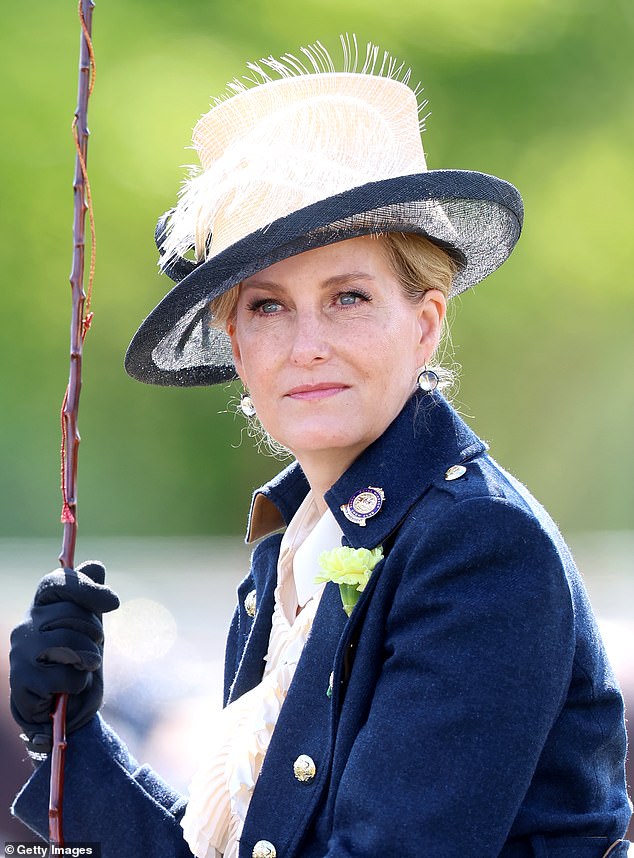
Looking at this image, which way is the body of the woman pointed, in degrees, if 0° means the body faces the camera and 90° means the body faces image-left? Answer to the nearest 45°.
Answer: approximately 45°
